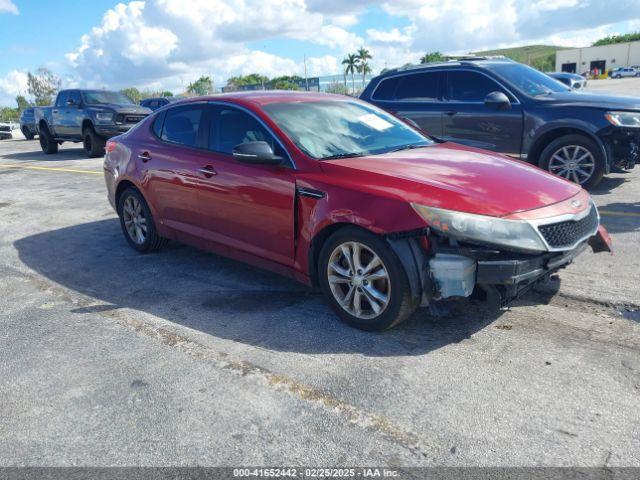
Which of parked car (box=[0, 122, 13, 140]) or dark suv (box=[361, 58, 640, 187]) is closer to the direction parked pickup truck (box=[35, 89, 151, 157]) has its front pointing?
the dark suv

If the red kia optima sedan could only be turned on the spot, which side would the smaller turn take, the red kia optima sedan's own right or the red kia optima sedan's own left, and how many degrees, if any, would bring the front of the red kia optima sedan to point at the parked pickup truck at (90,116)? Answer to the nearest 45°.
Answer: approximately 180°

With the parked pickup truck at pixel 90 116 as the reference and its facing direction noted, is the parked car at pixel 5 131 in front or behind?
behind

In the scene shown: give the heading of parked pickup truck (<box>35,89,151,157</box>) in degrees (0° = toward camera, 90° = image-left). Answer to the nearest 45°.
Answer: approximately 315°

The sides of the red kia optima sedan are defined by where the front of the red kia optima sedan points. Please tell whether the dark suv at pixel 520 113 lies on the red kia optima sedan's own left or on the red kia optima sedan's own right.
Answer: on the red kia optima sedan's own left

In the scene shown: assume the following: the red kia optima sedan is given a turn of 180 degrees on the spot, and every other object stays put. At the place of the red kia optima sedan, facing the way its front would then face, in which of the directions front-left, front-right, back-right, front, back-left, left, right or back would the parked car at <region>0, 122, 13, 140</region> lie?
front

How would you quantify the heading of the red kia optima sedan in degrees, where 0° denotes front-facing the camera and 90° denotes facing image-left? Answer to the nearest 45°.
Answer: approximately 315°

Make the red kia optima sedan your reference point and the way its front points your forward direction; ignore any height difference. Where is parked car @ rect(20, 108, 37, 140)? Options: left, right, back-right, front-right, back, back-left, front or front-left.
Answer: back
